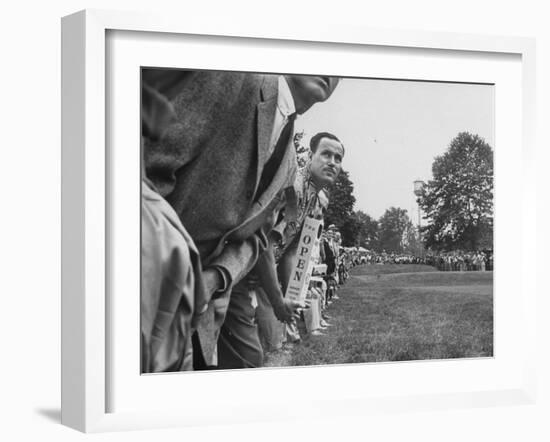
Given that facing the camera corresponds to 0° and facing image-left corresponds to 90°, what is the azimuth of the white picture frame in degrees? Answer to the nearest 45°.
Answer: approximately 315°
